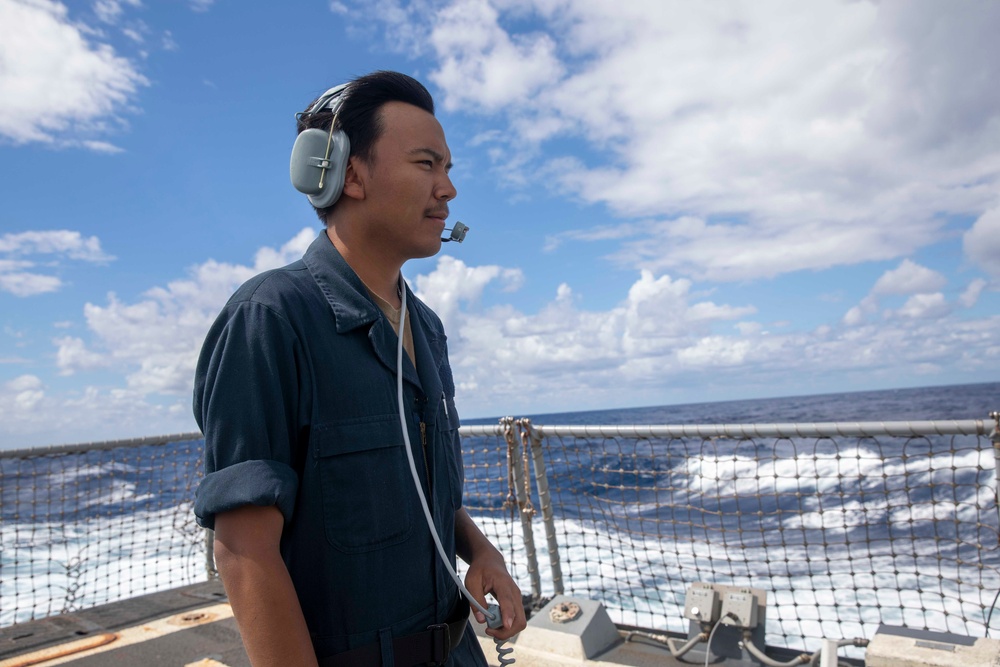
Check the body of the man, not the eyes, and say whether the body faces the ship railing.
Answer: no

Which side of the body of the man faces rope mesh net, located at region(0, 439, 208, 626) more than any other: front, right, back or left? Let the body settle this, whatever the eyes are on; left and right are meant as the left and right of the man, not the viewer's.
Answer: back

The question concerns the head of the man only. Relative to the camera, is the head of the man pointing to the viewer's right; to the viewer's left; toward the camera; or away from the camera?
to the viewer's right

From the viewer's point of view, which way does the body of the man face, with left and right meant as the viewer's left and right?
facing the viewer and to the right of the viewer
